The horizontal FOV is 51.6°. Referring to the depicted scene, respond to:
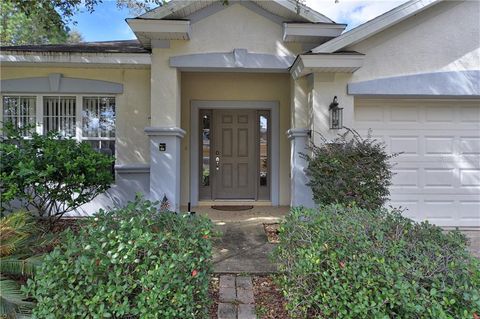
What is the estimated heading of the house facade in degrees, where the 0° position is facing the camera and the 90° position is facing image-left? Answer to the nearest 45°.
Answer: approximately 0°

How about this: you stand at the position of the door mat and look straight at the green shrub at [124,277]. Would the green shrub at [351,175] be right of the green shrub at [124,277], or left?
left

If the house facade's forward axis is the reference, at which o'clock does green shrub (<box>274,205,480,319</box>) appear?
The green shrub is roughly at 12 o'clock from the house facade.
